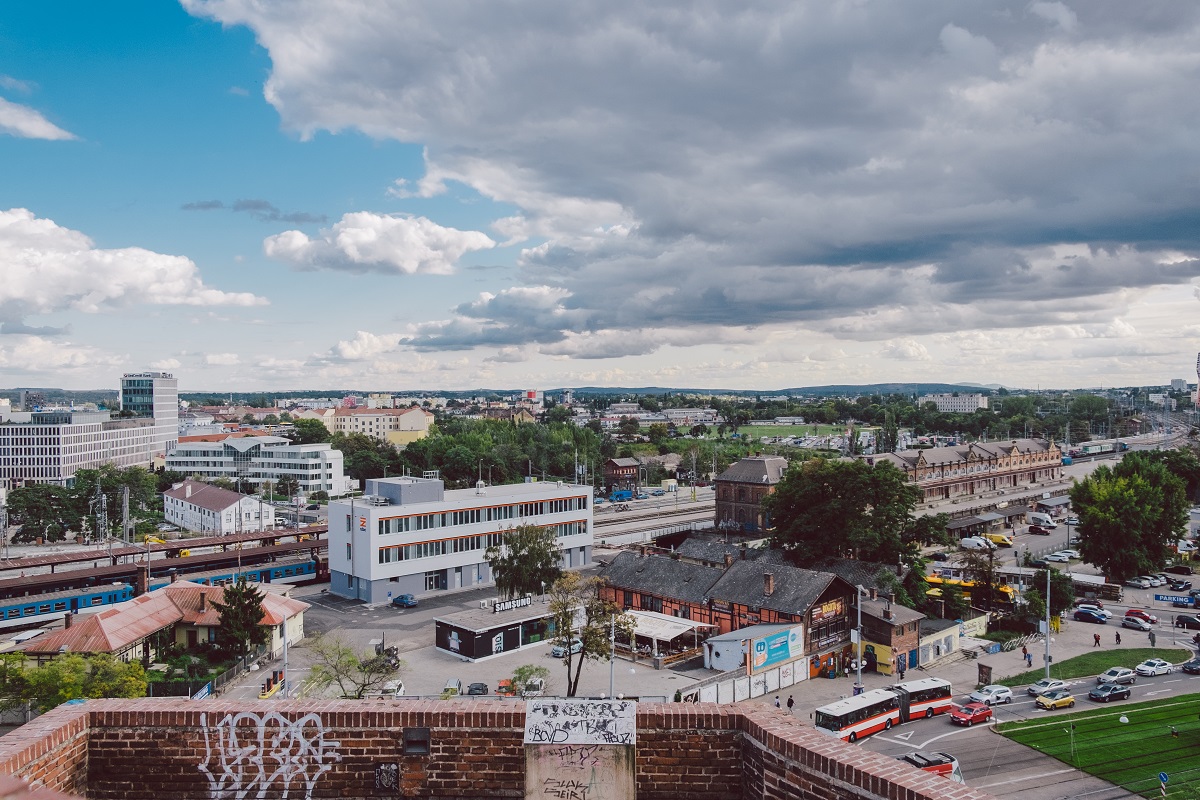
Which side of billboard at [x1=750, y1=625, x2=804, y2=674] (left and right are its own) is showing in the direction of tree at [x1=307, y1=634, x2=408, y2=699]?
right

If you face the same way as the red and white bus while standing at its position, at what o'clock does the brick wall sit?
The brick wall is roughly at 11 o'clock from the red and white bus.

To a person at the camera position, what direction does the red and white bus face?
facing the viewer and to the left of the viewer

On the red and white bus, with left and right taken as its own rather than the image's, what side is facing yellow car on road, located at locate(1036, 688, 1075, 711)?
back

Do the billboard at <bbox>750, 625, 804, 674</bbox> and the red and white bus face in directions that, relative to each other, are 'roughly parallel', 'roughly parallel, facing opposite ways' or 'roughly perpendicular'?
roughly perpendicular

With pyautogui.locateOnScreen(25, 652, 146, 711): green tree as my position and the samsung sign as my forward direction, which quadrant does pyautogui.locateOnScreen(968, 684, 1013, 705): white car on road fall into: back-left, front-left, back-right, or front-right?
front-right

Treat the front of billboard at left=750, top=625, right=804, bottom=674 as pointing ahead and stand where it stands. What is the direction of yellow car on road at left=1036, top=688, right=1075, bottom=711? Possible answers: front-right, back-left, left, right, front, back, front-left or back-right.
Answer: front-left

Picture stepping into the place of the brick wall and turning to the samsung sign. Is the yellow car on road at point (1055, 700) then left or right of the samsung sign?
right

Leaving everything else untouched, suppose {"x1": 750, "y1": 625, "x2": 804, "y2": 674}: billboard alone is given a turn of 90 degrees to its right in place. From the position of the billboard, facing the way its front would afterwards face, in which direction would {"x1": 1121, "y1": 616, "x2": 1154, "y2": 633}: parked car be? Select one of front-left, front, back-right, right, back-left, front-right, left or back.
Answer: back

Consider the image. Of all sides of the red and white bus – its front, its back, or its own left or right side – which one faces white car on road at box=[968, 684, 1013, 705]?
back

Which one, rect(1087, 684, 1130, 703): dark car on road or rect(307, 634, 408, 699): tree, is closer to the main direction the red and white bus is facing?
the tree

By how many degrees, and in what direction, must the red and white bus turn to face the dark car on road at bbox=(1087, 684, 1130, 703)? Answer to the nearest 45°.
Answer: approximately 180°

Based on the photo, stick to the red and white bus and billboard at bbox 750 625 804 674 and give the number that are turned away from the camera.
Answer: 0

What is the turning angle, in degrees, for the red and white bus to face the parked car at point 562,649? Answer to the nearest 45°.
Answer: approximately 45° to its right

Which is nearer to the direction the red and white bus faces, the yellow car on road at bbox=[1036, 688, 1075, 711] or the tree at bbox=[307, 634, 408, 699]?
the tree

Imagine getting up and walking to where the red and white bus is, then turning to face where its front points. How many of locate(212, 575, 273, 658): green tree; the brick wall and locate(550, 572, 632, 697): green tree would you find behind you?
0

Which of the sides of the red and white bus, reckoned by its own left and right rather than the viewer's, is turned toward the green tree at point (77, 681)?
front

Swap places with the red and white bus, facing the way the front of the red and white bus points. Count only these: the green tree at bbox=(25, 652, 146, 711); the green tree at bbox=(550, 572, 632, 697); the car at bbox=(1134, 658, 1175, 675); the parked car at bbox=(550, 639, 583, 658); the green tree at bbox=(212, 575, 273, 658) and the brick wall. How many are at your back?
1

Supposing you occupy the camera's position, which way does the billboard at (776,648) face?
facing the viewer and to the right of the viewer

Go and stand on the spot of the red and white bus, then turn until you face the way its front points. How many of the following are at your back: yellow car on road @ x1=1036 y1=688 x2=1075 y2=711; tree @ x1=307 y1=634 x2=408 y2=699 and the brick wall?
1
